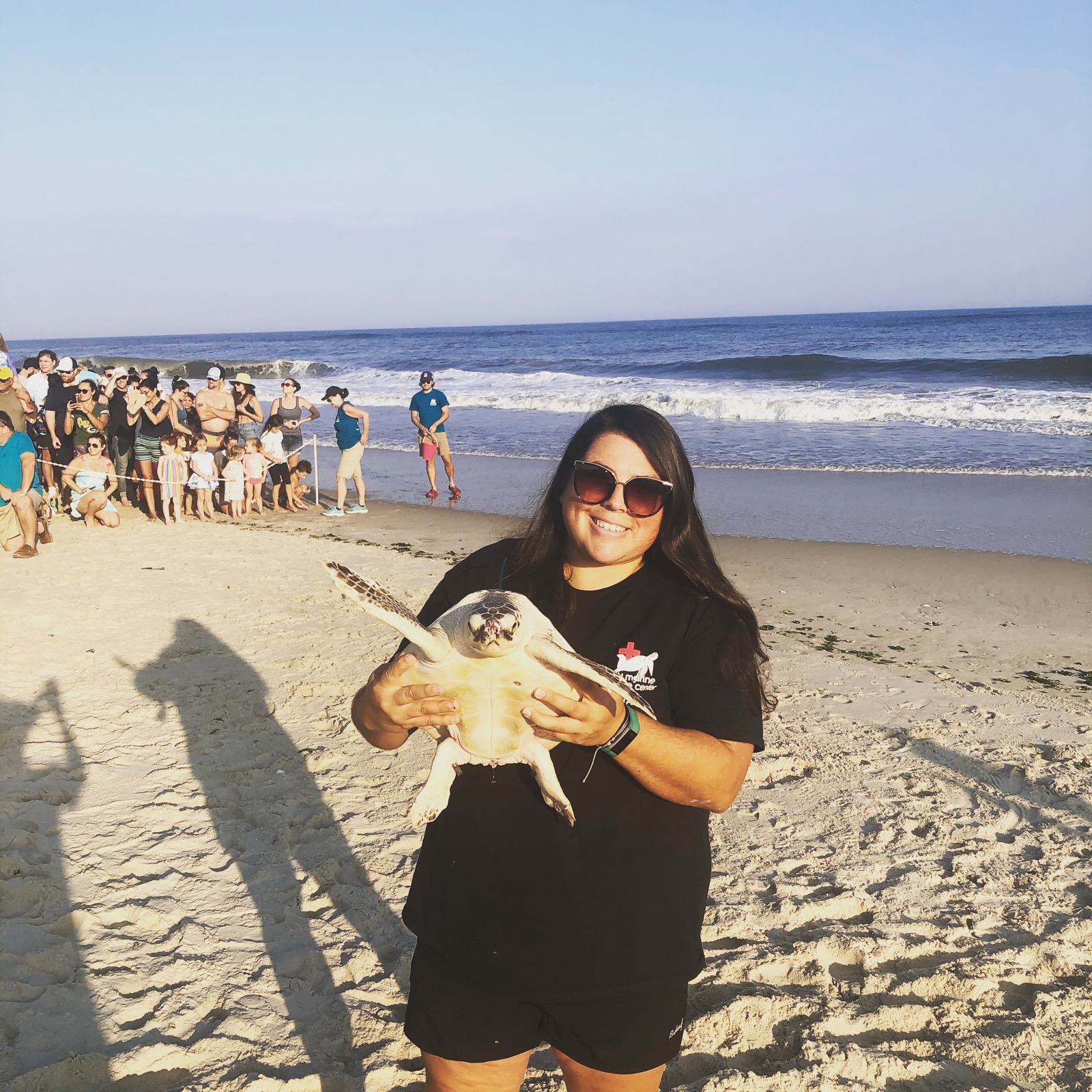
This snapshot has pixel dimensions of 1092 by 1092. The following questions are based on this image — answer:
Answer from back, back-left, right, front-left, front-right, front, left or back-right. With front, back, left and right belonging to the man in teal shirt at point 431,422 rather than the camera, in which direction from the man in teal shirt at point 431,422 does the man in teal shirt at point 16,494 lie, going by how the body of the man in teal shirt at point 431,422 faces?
front-right

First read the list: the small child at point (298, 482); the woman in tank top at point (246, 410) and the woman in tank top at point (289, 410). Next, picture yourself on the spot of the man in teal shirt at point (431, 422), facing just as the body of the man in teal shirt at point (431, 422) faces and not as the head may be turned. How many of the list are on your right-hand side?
3
